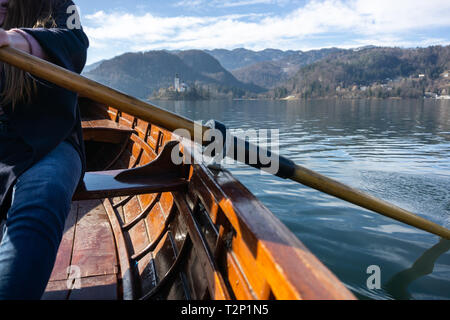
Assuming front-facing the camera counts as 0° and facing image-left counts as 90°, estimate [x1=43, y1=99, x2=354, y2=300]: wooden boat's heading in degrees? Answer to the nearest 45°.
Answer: approximately 180°
